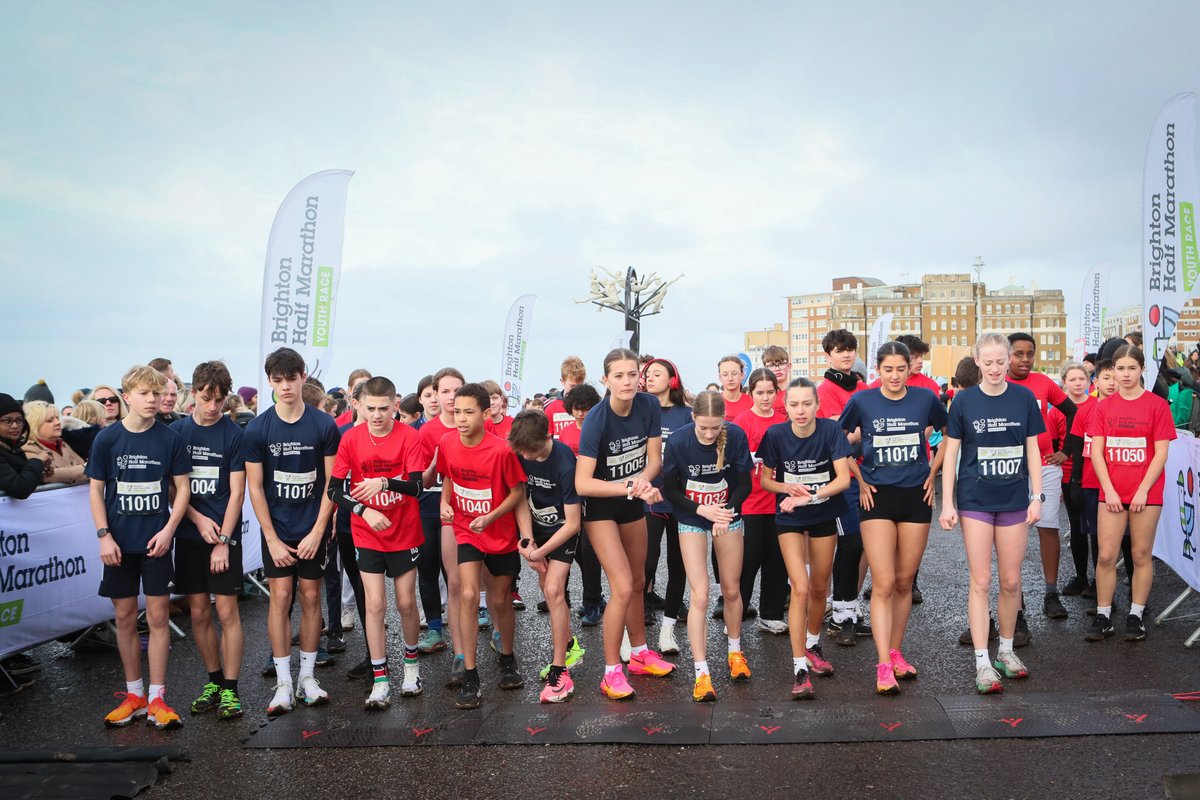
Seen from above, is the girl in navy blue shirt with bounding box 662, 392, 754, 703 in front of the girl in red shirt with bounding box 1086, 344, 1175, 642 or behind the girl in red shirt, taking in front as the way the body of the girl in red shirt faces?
in front

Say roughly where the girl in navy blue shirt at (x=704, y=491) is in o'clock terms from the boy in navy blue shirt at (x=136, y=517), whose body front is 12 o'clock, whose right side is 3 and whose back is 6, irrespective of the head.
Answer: The girl in navy blue shirt is roughly at 10 o'clock from the boy in navy blue shirt.

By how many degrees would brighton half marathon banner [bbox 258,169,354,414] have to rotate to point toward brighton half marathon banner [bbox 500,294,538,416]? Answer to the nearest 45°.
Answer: approximately 135° to its left

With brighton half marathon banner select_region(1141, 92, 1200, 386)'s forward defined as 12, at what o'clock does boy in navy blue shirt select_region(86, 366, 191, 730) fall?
The boy in navy blue shirt is roughly at 1 o'clock from the brighton half marathon banner.

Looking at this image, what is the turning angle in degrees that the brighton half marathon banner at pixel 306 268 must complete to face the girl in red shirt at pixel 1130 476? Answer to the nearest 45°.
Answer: approximately 45° to its left
